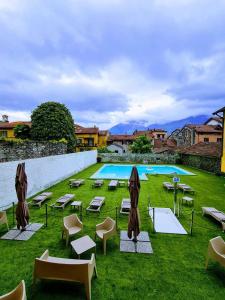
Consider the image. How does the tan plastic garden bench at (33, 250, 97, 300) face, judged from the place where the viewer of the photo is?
facing away from the viewer and to the right of the viewer

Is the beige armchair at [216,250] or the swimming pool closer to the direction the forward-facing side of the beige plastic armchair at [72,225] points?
the beige armchair

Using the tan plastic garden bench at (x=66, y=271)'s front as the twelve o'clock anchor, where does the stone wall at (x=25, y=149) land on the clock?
The stone wall is roughly at 10 o'clock from the tan plastic garden bench.

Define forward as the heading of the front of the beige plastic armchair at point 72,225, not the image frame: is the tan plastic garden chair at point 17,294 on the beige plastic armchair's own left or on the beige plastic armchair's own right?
on the beige plastic armchair's own right

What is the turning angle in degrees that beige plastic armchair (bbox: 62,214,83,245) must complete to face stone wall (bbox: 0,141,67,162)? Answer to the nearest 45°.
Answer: approximately 180°

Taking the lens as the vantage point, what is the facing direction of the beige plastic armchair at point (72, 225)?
facing the viewer and to the right of the viewer

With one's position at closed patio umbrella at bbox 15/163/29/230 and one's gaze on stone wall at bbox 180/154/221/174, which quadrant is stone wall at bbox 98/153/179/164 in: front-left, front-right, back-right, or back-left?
front-left
